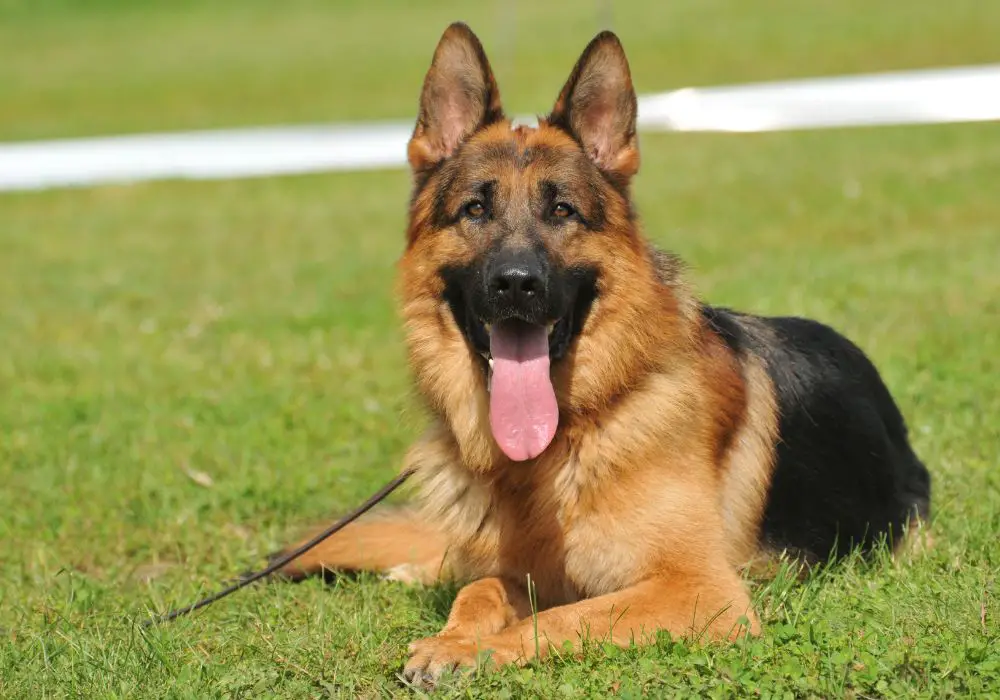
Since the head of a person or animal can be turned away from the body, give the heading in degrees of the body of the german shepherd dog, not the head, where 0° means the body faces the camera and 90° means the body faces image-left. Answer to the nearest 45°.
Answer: approximately 45°
